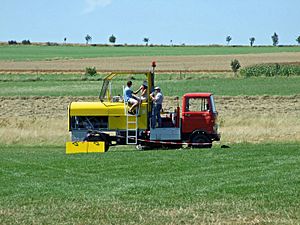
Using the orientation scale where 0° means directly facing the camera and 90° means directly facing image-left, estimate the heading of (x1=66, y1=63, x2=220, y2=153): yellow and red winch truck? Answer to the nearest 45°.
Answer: approximately 270°

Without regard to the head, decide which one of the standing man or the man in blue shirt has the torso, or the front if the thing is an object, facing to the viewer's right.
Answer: the man in blue shirt

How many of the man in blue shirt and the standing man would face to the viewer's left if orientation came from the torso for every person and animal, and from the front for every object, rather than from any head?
1

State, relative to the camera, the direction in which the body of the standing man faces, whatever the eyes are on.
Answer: to the viewer's left

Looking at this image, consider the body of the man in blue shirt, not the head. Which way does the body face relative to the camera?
to the viewer's right

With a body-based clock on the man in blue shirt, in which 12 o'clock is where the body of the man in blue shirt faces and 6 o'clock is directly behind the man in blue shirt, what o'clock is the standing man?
The standing man is roughly at 12 o'clock from the man in blue shirt.

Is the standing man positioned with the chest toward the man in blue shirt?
yes
